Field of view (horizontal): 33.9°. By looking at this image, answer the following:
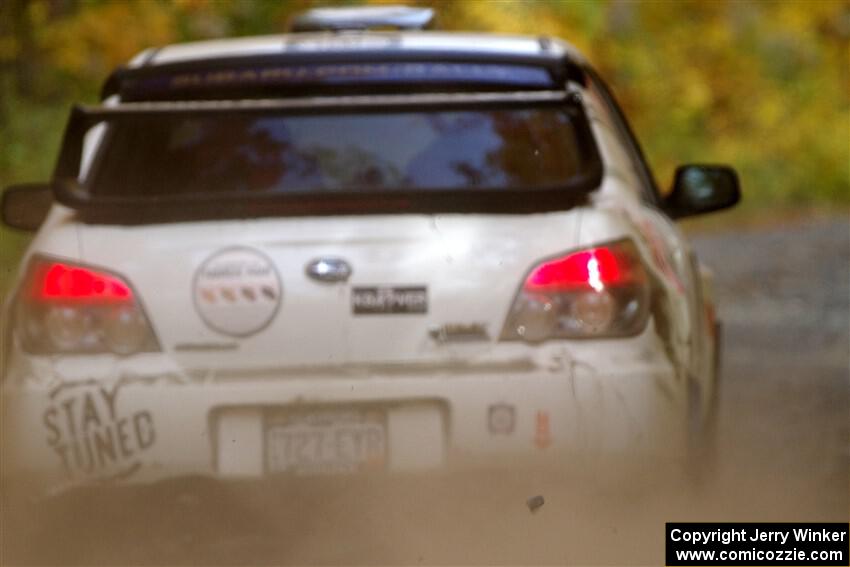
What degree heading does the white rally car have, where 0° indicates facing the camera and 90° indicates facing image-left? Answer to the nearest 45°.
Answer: approximately 180°
